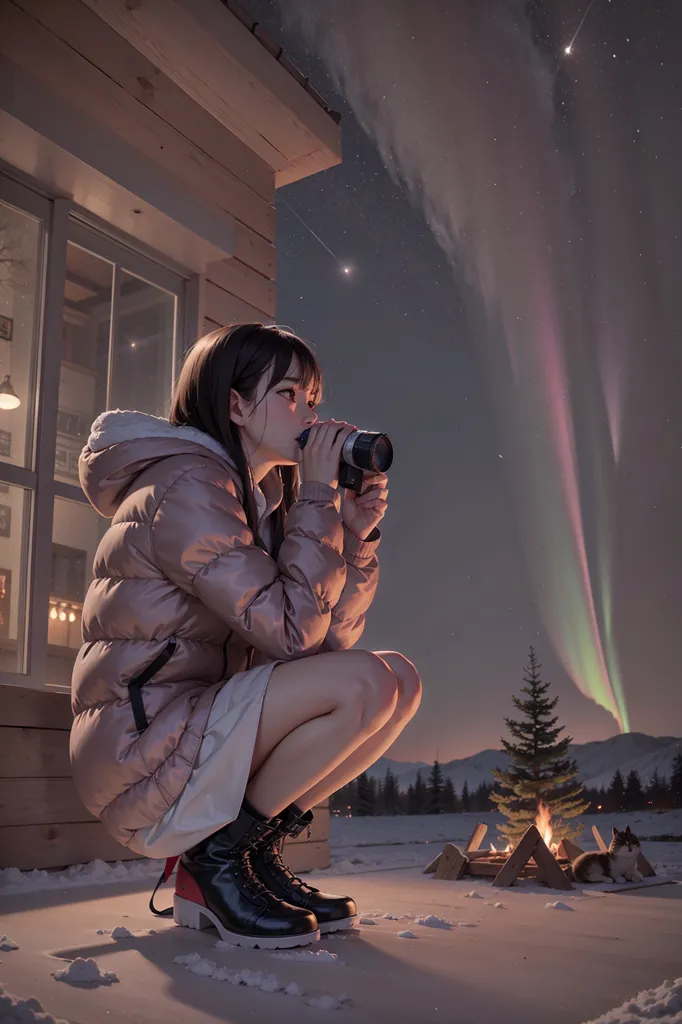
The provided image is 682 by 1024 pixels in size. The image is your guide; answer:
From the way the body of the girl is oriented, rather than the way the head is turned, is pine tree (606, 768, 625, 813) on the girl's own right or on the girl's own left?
on the girl's own left

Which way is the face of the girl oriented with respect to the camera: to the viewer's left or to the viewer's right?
to the viewer's right

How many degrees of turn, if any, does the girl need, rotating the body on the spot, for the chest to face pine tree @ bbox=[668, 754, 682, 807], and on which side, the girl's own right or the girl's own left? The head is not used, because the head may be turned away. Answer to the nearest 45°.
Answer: approximately 45° to the girl's own left

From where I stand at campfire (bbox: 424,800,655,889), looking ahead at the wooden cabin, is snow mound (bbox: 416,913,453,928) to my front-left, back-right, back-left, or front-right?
front-left

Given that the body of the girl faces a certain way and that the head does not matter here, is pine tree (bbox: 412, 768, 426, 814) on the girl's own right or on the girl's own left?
on the girl's own left

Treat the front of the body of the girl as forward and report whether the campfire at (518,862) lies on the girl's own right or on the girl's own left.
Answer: on the girl's own left

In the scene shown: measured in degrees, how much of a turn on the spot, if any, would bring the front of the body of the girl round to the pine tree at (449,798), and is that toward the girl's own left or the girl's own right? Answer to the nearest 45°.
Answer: approximately 90° to the girl's own left

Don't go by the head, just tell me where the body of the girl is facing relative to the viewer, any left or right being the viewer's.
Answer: facing to the right of the viewer

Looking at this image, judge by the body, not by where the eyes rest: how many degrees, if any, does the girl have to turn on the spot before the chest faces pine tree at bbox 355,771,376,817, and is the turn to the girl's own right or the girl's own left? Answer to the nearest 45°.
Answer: approximately 90° to the girl's own left

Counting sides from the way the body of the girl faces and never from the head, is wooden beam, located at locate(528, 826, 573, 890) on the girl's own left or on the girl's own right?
on the girl's own left
